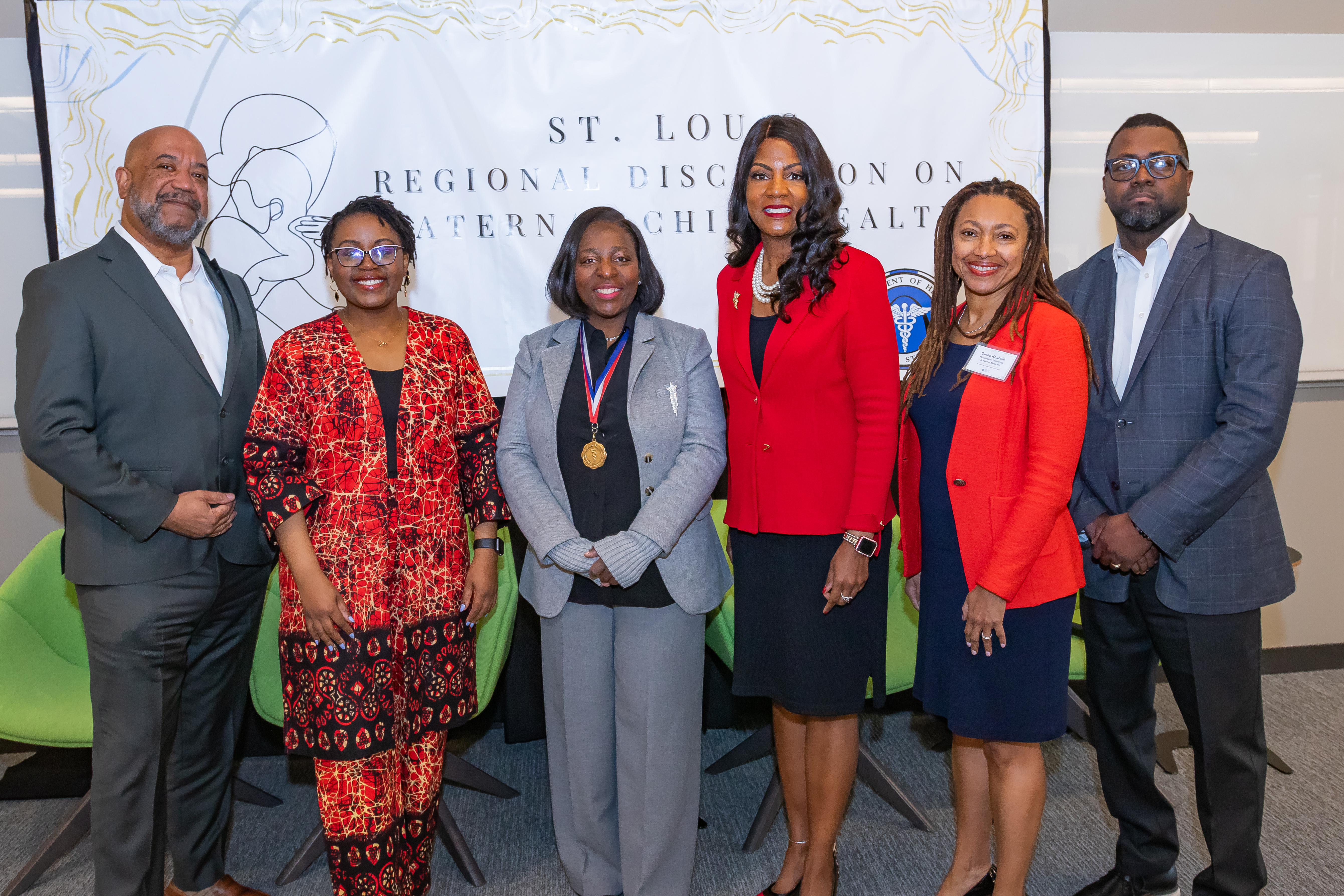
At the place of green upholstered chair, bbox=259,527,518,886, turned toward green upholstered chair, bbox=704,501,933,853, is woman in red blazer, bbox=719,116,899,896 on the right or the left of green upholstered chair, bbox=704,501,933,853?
right

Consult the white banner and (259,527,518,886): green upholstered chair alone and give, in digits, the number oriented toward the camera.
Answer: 2

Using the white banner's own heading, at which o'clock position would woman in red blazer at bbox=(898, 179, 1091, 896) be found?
The woman in red blazer is roughly at 11 o'clock from the white banner.

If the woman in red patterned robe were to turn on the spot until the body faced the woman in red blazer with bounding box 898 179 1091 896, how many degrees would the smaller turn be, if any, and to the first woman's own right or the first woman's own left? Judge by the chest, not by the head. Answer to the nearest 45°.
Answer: approximately 45° to the first woman's own left

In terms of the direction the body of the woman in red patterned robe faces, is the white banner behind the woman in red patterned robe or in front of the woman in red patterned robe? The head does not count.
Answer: behind

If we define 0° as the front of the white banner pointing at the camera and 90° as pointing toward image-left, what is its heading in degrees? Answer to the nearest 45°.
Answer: approximately 0°
